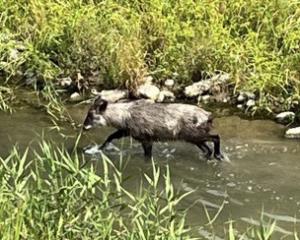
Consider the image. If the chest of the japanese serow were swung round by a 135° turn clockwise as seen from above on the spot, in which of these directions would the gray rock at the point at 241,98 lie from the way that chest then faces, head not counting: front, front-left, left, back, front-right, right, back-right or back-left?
front

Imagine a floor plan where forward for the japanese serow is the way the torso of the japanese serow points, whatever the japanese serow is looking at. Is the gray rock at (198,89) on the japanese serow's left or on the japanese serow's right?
on the japanese serow's right

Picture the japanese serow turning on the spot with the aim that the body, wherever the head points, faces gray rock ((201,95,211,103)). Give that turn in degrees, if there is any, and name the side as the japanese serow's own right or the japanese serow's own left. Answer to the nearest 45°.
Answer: approximately 135° to the japanese serow's own right

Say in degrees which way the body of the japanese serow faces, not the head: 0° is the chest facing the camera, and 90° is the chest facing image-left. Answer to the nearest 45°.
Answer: approximately 90°

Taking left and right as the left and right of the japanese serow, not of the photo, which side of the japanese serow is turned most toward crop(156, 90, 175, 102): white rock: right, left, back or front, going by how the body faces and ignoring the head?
right

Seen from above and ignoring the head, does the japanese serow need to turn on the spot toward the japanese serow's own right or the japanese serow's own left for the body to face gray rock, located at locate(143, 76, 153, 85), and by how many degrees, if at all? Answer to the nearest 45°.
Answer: approximately 90° to the japanese serow's own right

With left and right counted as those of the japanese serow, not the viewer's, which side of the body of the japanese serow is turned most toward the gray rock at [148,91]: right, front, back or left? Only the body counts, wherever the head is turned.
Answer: right

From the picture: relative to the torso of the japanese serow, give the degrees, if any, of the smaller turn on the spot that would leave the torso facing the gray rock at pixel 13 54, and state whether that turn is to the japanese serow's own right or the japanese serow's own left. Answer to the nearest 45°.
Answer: approximately 45° to the japanese serow's own right

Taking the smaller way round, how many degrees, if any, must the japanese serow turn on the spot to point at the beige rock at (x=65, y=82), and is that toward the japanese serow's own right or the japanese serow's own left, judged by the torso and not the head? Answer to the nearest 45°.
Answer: approximately 45° to the japanese serow's own right

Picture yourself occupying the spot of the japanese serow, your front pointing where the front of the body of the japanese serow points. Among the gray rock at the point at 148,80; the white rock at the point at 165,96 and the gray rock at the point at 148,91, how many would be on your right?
3

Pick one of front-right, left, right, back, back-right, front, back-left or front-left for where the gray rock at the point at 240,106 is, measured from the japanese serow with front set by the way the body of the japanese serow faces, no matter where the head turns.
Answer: back-right
